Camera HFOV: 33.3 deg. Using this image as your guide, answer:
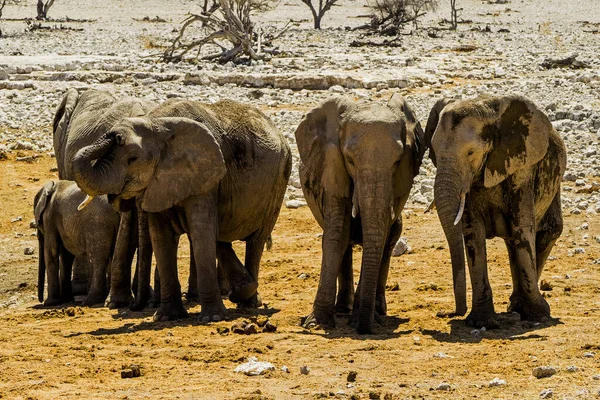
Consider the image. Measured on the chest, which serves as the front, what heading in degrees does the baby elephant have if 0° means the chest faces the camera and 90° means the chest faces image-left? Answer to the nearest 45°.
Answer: approximately 135°

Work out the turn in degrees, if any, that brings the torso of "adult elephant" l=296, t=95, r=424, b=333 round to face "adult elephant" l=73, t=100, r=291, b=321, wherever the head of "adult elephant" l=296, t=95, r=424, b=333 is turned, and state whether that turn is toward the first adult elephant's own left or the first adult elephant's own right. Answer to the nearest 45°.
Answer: approximately 135° to the first adult elephant's own right

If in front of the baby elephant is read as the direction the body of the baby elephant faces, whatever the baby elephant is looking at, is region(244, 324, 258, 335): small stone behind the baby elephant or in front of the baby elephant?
behind

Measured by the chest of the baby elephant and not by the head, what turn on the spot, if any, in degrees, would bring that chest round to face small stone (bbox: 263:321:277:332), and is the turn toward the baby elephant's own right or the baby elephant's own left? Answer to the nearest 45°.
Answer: approximately 180°

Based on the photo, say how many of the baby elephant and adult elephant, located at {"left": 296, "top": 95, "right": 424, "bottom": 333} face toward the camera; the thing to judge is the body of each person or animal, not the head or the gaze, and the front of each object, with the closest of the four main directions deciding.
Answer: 1

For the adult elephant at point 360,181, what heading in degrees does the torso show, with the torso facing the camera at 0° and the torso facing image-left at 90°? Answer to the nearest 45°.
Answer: approximately 0°

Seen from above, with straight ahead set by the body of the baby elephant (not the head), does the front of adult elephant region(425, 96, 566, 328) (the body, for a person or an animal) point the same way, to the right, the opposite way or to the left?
to the left

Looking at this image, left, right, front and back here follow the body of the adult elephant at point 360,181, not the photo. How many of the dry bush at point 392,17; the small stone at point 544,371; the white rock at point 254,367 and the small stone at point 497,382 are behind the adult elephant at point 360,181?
1

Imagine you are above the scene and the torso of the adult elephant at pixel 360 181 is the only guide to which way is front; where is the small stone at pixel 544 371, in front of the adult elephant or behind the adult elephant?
in front

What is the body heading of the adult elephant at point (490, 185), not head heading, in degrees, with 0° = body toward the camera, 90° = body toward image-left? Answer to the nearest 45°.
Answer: approximately 45°

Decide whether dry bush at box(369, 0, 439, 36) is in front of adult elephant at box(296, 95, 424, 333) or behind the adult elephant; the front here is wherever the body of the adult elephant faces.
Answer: behind

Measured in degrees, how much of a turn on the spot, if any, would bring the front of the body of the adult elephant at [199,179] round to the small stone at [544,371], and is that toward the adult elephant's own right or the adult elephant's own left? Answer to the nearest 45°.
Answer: approximately 90° to the adult elephant's own left
